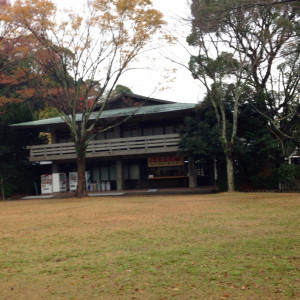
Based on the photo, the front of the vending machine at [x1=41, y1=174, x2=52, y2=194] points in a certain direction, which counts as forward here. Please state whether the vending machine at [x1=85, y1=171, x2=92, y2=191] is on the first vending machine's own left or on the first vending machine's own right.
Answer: on the first vending machine's own left

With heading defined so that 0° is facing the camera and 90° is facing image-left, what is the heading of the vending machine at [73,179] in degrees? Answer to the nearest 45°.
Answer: approximately 0°

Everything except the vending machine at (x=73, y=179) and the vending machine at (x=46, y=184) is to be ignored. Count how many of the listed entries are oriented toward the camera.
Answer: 2

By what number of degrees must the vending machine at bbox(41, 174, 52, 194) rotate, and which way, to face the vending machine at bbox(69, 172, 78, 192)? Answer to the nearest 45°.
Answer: approximately 90° to its left

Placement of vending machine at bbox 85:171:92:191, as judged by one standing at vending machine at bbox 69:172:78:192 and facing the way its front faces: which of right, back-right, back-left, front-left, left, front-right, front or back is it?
back-left

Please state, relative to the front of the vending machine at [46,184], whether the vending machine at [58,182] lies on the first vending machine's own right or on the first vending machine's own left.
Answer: on the first vending machine's own left

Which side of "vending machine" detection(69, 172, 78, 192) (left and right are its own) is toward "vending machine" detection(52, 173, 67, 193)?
right

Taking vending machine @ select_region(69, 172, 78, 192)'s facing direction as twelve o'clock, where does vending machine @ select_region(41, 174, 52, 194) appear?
vending machine @ select_region(41, 174, 52, 194) is roughly at 3 o'clock from vending machine @ select_region(69, 172, 78, 192).
